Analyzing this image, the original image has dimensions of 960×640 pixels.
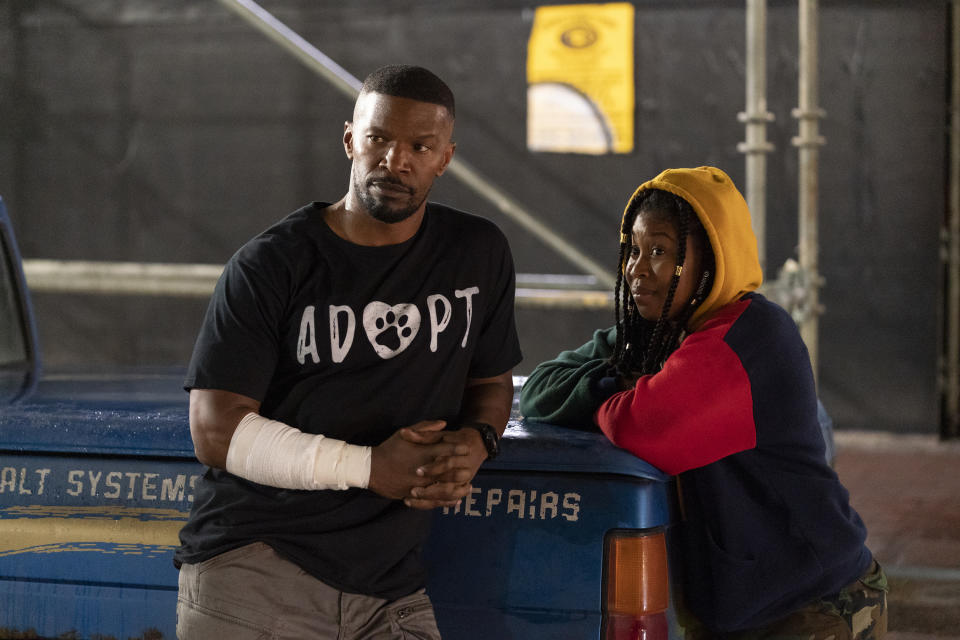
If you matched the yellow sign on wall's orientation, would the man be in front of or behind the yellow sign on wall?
in front

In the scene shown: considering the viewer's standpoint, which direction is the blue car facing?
facing to the left of the viewer

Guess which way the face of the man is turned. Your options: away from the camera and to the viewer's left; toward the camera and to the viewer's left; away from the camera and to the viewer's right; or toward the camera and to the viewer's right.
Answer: toward the camera and to the viewer's right

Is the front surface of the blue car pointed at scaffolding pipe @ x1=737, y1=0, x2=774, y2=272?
no

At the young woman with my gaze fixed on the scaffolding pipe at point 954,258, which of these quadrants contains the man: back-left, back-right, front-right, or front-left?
back-left

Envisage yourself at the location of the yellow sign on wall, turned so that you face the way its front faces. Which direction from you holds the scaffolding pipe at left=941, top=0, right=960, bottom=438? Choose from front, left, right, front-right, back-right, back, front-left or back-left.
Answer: left

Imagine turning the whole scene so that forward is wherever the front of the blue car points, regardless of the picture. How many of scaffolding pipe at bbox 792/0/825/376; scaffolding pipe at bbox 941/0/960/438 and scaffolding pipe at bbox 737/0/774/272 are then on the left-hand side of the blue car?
0

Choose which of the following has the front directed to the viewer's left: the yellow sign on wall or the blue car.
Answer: the blue car

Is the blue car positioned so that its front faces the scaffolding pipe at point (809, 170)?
no

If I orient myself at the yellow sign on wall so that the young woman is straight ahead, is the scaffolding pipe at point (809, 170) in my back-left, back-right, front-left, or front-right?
front-left

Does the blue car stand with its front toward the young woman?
no

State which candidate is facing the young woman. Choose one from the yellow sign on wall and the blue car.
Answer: the yellow sign on wall

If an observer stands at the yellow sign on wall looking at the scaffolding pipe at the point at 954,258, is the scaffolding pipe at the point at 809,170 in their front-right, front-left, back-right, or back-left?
front-right

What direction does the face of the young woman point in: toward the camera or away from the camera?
toward the camera

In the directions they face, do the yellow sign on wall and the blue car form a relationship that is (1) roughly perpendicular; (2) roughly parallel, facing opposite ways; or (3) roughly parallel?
roughly perpendicular

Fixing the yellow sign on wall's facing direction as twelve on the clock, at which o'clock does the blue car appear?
The blue car is roughly at 12 o'clock from the yellow sign on wall.

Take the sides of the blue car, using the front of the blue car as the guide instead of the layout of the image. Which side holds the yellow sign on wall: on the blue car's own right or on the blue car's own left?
on the blue car's own right

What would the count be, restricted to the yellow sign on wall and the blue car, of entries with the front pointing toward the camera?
1

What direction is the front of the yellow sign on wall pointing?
toward the camera

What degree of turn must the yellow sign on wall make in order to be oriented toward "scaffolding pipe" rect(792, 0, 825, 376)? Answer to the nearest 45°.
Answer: approximately 45° to its left
